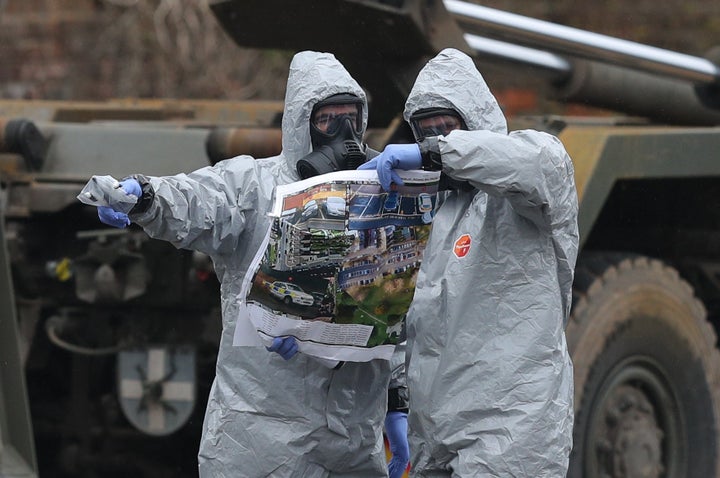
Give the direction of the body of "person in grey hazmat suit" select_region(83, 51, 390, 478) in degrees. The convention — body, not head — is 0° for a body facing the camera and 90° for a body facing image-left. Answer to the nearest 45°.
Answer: approximately 315°

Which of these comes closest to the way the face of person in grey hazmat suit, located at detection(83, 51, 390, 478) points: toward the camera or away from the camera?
toward the camera
